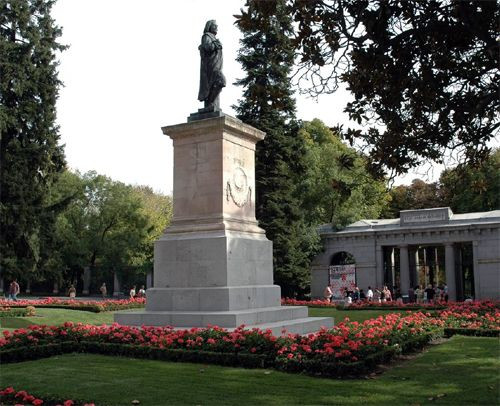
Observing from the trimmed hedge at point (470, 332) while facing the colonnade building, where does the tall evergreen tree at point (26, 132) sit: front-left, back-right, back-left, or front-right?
front-left

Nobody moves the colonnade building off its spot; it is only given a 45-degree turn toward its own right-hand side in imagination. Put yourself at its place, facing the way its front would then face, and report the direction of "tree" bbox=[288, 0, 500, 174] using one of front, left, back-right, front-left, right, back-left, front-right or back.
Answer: left

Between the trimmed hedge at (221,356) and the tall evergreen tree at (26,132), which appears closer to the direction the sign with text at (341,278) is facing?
the trimmed hedge

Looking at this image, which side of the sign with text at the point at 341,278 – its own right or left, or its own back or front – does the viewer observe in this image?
front

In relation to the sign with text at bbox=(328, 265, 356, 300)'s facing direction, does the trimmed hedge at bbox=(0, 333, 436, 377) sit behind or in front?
in front

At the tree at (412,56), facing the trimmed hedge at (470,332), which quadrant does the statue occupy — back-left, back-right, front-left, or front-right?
front-left

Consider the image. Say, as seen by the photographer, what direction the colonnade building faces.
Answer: facing the viewer and to the left of the viewer

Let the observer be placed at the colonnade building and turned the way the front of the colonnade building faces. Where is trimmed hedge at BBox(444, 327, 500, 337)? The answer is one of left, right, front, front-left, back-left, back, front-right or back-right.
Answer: front-left

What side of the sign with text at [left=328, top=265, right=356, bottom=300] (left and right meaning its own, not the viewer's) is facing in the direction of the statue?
front
